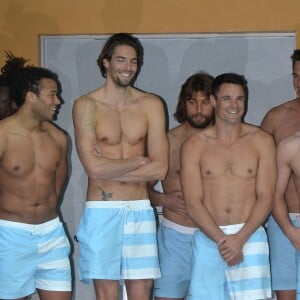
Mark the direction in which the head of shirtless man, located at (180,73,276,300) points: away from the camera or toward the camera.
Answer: toward the camera

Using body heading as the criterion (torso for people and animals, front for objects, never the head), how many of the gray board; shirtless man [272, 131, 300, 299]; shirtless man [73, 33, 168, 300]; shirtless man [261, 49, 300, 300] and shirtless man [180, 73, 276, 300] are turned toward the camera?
5

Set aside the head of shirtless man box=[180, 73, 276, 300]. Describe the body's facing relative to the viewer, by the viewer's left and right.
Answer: facing the viewer

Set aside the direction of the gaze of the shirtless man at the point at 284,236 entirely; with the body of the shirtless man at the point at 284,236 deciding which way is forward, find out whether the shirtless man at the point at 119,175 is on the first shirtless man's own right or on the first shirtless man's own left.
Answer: on the first shirtless man's own right

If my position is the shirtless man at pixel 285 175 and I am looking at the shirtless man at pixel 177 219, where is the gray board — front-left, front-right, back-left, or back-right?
front-right

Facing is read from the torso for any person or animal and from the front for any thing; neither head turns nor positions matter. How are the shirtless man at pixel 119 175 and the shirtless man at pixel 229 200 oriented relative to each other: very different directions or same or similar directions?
same or similar directions

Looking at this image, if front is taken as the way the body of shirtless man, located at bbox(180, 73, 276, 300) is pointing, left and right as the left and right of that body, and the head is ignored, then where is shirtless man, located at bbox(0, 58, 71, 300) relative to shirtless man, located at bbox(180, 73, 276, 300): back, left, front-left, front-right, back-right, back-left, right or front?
right

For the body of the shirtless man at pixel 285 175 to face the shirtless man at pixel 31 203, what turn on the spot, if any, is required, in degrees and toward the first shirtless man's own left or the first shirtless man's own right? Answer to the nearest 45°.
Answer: approximately 90° to the first shirtless man's own right

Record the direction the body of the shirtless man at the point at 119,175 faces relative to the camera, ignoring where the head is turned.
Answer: toward the camera

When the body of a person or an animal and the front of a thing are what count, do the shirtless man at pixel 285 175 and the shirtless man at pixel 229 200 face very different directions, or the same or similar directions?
same or similar directions

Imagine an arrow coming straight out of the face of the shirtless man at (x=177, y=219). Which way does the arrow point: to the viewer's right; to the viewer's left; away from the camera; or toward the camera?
toward the camera

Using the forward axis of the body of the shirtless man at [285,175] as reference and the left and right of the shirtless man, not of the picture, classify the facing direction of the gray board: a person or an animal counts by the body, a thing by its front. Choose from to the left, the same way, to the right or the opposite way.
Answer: the same way
